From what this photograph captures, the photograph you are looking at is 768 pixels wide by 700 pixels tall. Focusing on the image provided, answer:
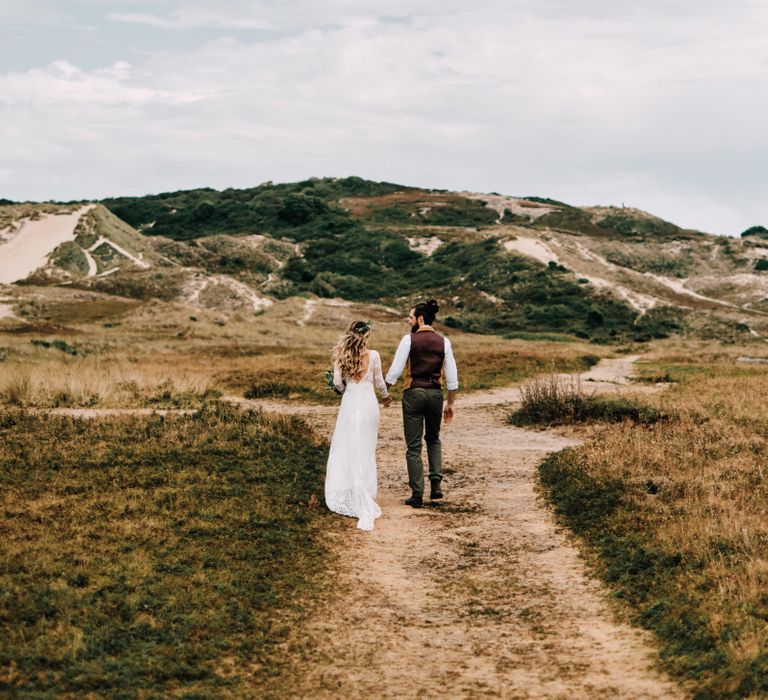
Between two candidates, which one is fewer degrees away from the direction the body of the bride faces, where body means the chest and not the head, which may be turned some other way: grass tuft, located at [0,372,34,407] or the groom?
the grass tuft

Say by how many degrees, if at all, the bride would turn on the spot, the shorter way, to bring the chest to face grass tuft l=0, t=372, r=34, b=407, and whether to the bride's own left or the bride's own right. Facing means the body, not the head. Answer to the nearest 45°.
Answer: approximately 45° to the bride's own left

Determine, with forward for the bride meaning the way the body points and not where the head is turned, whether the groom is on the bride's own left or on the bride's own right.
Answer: on the bride's own right

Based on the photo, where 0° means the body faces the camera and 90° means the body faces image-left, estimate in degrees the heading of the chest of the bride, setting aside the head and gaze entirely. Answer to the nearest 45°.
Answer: approximately 180°

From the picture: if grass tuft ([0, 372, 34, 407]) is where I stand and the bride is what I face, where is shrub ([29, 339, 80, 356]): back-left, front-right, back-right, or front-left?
back-left

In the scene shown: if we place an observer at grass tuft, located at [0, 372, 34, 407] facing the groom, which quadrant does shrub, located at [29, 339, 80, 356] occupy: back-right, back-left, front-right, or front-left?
back-left
